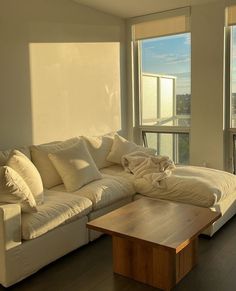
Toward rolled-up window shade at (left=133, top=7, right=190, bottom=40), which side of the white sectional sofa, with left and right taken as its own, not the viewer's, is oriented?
left

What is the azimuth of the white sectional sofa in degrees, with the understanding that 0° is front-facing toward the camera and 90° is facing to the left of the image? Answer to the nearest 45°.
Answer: approximately 315°

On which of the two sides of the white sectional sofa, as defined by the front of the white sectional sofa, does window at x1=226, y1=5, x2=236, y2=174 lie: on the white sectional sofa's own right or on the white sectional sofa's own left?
on the white sectional sofa's own left

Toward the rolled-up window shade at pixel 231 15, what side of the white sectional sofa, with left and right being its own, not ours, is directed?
left
